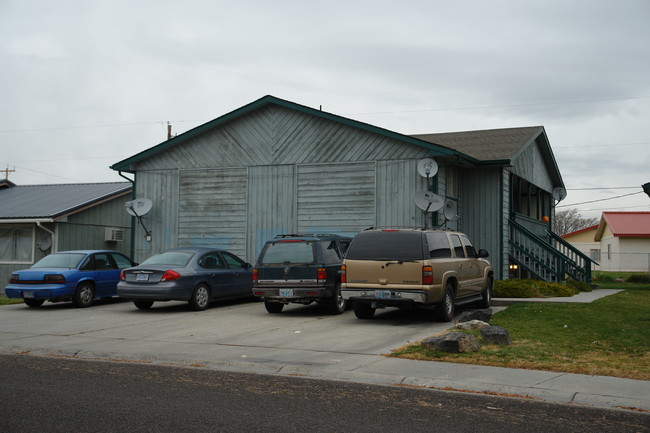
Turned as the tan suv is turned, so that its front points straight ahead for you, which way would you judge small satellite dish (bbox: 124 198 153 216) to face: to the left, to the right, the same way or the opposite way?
the opposite way

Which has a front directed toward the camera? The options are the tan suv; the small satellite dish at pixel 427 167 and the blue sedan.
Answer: the small satellite dish

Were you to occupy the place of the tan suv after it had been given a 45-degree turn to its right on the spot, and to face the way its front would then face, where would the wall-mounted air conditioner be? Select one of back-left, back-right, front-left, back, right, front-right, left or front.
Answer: back-left

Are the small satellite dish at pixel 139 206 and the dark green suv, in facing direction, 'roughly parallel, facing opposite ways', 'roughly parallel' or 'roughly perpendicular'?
roughly parallel, facing opposite ways

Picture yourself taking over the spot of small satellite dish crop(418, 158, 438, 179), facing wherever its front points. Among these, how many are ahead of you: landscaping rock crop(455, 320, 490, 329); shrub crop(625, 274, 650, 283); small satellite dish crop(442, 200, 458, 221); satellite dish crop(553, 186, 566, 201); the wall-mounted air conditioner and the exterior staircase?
1

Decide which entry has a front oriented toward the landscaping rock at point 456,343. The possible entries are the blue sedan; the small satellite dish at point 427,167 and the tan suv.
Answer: the small satellite dish

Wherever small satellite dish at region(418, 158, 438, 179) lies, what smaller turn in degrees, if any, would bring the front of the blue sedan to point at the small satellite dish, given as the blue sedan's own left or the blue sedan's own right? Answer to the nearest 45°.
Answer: approximately 45° to the blue sedan's own right

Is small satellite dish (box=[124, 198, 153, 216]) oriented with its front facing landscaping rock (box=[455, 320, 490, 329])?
no

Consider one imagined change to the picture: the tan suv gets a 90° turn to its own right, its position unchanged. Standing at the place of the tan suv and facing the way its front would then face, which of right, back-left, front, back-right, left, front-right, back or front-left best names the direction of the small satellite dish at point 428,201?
back-left

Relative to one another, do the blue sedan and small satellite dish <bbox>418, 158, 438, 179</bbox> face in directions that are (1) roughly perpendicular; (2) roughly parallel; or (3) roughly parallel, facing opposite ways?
roughly parallel, facing opposite ways

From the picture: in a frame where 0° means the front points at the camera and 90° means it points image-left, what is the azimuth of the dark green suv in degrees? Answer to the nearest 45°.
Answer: approximately 225°

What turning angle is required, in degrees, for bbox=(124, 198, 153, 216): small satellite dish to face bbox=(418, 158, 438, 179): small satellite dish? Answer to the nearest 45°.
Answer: approximately 90° to its left

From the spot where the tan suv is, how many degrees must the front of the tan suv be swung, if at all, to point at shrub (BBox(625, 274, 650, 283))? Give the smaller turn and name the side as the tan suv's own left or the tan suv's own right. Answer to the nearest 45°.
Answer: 0° — it already faces it

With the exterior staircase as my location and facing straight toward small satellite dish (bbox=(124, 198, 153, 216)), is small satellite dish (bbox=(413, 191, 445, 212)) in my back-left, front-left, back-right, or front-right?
front-left

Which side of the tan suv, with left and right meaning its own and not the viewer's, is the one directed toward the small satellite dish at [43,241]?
left

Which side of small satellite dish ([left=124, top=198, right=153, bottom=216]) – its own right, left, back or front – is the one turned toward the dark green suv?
left

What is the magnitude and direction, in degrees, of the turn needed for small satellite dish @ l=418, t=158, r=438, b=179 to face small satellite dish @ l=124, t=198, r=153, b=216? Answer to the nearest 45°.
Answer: approximately 90° to its right

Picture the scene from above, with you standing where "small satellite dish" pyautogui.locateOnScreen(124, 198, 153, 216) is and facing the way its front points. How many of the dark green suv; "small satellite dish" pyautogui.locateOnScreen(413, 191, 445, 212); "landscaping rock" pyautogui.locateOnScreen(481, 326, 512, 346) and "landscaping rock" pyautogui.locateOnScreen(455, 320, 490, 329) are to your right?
0

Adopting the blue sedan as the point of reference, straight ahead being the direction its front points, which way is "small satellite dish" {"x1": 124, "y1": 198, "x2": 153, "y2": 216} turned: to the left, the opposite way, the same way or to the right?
the opposite way

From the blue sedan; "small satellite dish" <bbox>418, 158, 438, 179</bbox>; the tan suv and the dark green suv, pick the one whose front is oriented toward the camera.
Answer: the small satellite dish

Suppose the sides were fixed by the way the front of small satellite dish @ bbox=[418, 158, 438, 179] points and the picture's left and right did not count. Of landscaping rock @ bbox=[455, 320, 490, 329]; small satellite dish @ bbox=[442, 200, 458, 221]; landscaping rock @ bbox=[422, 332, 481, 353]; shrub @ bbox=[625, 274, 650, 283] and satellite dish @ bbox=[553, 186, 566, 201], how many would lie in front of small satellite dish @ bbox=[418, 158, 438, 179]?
2

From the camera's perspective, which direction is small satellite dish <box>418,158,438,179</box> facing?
toward the camera
